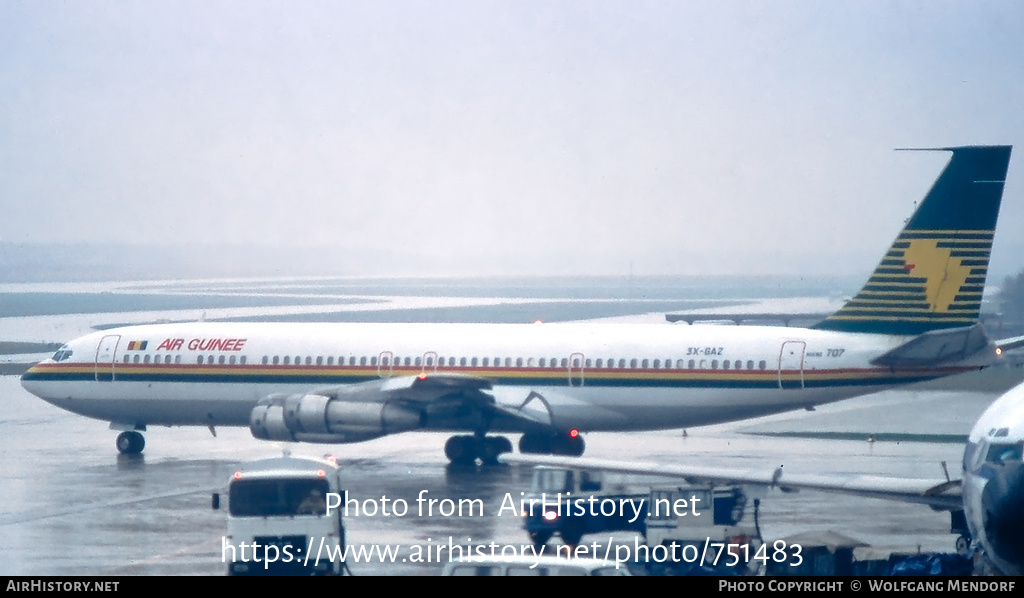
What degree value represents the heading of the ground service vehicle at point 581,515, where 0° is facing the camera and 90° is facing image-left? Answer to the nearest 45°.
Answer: approximately 45°

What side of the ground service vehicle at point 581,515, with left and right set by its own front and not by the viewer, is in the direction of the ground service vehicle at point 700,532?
left

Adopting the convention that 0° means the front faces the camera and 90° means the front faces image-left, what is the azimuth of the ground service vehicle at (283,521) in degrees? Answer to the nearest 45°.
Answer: approximately 0°

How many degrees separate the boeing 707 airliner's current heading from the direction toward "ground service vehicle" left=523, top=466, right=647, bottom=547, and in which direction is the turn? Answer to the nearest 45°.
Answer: approximately 90° to its left

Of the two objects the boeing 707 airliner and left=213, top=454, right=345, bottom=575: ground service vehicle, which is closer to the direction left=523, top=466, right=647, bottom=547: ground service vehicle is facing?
the ground service vehicle

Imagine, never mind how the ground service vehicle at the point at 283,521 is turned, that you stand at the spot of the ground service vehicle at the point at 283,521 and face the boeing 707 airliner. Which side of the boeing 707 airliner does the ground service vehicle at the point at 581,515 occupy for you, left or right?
right

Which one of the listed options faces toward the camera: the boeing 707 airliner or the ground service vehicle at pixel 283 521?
the ground service vehicle

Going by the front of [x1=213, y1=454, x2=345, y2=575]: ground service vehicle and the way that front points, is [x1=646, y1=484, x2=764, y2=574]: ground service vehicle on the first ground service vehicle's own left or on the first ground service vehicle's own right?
on the first ground service vehicle's own left

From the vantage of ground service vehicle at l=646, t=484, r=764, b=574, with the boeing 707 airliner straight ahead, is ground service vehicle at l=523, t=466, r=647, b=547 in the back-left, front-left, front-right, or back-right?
front-left

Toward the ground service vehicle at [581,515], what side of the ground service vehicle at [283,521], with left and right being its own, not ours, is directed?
left

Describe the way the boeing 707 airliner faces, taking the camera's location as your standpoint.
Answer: facing to the left of the viewer

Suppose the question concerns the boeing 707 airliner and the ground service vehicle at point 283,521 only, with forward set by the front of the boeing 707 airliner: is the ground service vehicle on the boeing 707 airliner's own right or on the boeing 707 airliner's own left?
on the boeing 707 airliner's own left

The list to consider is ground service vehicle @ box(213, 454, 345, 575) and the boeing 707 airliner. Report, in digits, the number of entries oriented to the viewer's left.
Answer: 1
